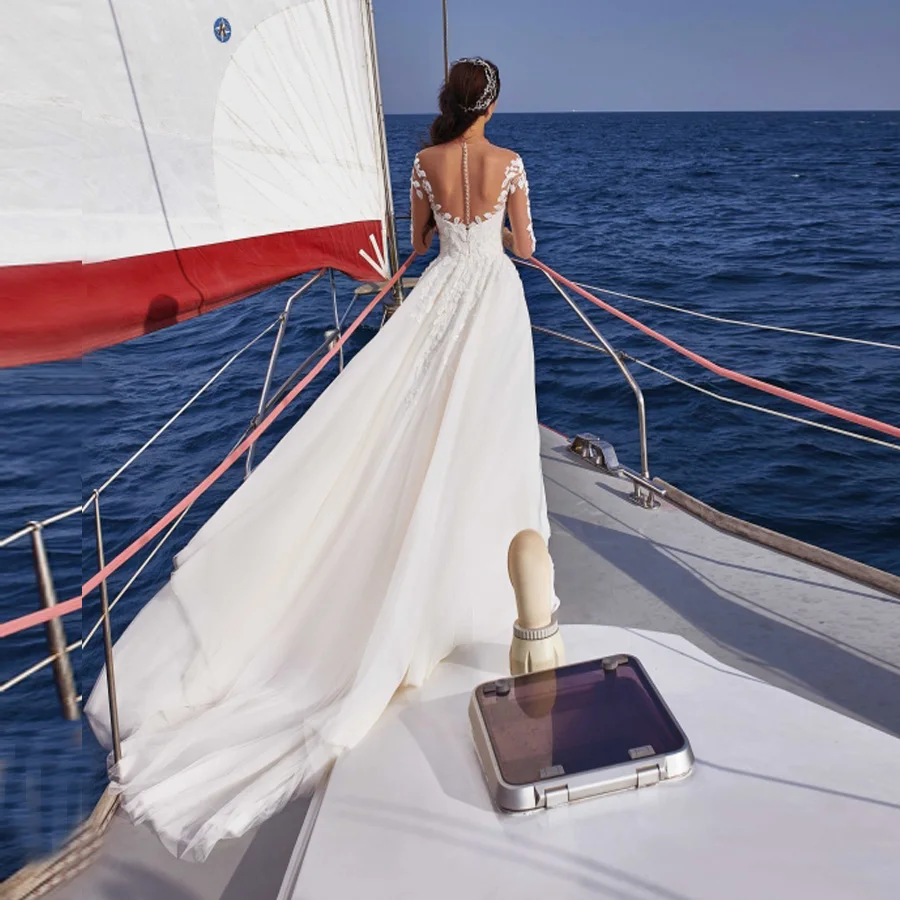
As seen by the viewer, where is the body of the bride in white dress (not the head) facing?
away from the camera
